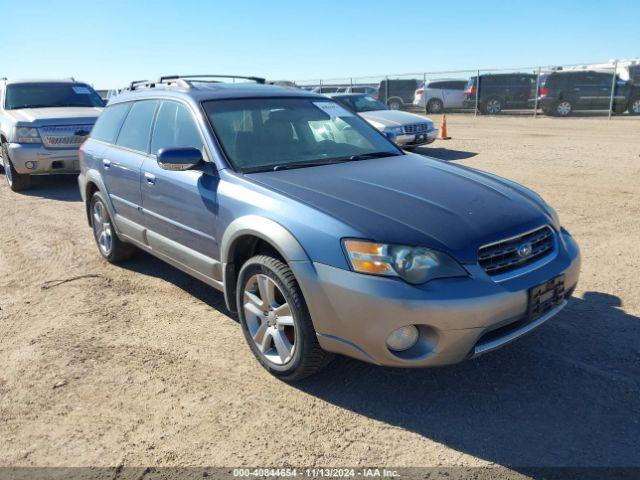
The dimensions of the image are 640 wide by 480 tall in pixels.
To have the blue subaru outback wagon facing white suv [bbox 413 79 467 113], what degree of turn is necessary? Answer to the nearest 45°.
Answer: approximately 135° to its left

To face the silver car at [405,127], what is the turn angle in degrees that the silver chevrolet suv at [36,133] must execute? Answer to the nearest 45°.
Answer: approximately 45° to its left

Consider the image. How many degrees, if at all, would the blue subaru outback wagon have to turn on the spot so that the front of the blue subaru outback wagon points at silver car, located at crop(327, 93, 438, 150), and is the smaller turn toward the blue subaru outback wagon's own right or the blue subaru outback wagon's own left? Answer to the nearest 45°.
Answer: approximately 135° to the blue subaru outback wagon's own left

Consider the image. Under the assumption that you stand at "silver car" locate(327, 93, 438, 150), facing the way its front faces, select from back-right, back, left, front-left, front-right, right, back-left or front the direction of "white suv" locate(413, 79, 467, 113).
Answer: back-left

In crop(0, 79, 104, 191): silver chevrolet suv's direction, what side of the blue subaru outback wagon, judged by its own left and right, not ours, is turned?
back

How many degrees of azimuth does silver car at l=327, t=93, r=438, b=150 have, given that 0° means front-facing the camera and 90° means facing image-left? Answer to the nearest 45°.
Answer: approximately 315°

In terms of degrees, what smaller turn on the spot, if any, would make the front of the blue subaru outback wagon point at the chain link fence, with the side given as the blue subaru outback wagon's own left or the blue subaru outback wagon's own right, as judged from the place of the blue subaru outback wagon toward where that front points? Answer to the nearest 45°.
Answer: approximately 135° to the blue subaru outback wagon's own left

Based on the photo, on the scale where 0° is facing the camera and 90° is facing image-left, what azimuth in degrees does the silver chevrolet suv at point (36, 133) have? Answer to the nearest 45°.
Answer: approximately 315°
